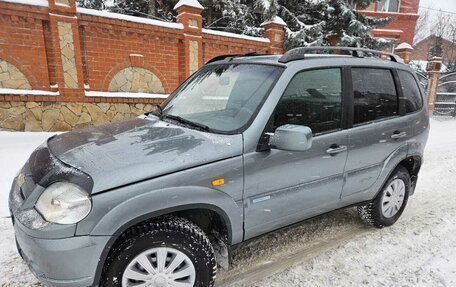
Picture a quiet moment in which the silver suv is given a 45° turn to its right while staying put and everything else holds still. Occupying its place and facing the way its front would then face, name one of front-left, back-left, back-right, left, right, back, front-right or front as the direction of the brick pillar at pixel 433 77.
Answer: back-right

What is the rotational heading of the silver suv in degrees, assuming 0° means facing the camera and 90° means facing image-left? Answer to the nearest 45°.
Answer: approximately 45°

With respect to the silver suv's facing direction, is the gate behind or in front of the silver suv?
behind

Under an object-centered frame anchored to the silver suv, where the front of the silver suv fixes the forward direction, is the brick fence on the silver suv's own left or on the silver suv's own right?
on the silver suv's own right

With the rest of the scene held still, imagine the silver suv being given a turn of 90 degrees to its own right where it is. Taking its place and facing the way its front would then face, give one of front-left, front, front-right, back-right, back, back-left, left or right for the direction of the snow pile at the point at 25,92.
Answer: front
